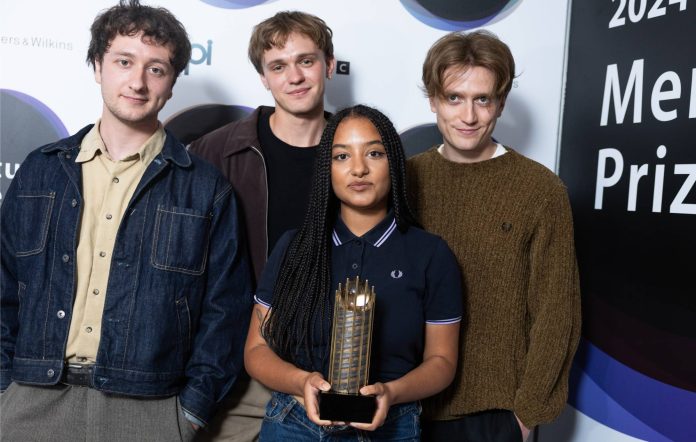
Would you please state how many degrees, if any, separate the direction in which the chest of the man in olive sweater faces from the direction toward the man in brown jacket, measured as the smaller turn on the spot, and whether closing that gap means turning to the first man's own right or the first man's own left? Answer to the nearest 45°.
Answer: approximately 90° to the first man's own right

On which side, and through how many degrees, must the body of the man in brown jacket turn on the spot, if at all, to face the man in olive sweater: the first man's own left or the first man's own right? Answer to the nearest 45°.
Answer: approximately 45° to the first man's own left

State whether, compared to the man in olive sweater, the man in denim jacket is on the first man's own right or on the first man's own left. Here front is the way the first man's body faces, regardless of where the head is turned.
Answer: on the first man's own right

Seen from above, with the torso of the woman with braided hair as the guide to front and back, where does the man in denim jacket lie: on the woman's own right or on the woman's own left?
on the woman's own right

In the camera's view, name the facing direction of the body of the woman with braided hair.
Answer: toward the camera

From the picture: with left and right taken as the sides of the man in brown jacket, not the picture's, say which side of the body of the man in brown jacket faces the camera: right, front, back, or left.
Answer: front

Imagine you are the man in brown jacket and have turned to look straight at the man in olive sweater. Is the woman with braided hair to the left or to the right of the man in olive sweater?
right
